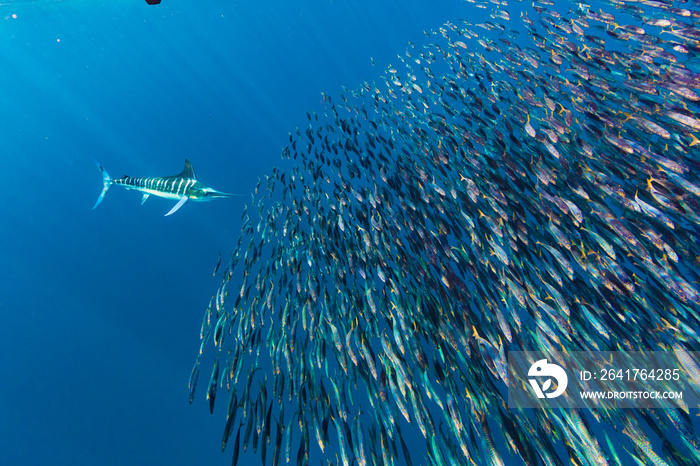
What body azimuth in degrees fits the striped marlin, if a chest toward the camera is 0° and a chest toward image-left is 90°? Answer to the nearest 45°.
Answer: approximately 270°
